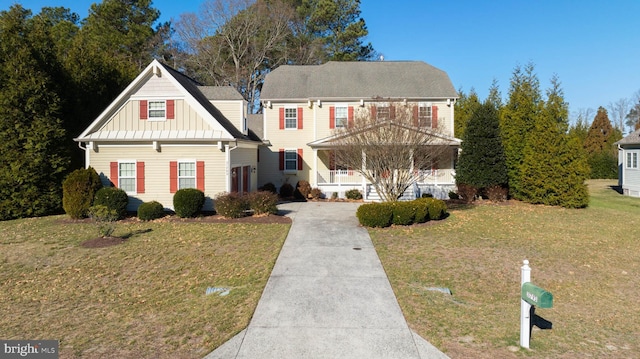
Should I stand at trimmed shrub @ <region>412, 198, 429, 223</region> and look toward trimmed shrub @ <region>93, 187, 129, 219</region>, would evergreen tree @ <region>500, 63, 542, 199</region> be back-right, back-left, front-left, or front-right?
back-right

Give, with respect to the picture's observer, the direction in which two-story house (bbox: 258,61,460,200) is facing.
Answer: facing the viewer

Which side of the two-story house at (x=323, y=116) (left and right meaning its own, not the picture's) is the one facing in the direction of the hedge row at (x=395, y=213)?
front

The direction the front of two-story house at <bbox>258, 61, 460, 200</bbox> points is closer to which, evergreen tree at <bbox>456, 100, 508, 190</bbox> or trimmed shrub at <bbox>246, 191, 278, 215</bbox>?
the trimmed shrub

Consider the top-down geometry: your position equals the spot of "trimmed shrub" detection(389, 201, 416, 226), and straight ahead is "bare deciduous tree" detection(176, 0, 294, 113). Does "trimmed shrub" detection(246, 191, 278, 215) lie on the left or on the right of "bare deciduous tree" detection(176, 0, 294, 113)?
left

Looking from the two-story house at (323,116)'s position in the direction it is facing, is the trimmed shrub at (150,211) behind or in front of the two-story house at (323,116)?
in front

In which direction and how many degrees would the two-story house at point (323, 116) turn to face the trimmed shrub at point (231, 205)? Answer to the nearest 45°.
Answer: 0° — it already faces it
